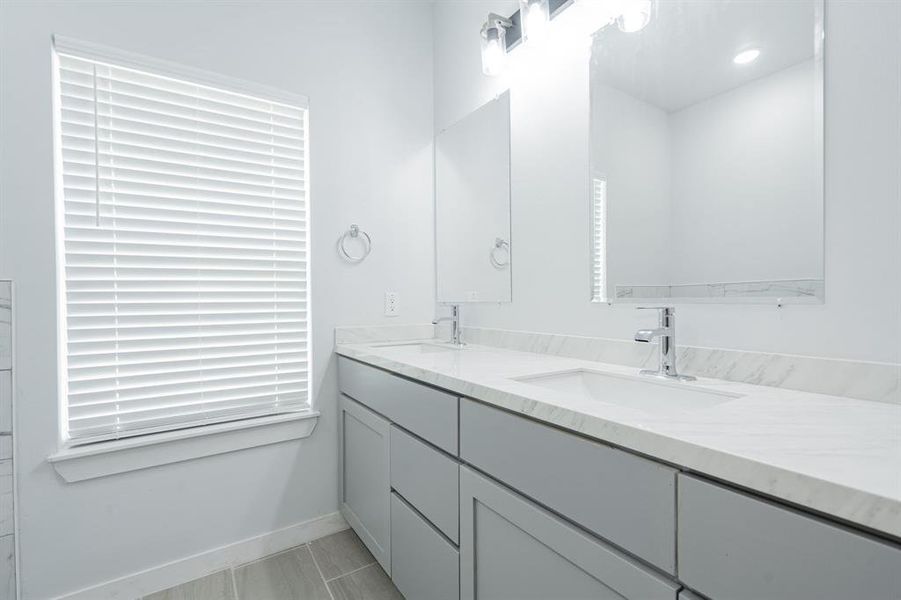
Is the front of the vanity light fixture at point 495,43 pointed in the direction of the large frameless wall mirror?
no

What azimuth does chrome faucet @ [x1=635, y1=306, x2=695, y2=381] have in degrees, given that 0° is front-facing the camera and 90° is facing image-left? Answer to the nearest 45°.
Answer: approximately 45°

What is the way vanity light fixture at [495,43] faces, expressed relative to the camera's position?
facing the viewer and to the left of the viewer

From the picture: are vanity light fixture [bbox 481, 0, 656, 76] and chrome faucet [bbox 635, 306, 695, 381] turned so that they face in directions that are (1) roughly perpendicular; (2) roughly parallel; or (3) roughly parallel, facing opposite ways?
roughly parallel

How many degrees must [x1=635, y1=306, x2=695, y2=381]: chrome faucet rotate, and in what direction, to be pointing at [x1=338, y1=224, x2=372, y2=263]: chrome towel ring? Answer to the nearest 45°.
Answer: approximately 45° to its right

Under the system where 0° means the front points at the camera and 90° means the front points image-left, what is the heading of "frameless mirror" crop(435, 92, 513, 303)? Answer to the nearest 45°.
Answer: approximately 45°

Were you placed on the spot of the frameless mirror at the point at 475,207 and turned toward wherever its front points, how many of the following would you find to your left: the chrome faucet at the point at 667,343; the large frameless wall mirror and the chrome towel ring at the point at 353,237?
2

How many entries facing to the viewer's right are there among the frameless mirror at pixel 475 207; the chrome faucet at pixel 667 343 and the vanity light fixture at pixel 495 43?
0

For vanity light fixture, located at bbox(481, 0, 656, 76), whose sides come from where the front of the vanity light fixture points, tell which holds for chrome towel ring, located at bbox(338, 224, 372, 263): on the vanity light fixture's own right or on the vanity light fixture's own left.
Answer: on the vanity light fixture's own right

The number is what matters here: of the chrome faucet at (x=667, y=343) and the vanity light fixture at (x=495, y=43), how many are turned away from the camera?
0

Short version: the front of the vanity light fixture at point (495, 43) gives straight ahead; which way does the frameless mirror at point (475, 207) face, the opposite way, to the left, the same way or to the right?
the same way
